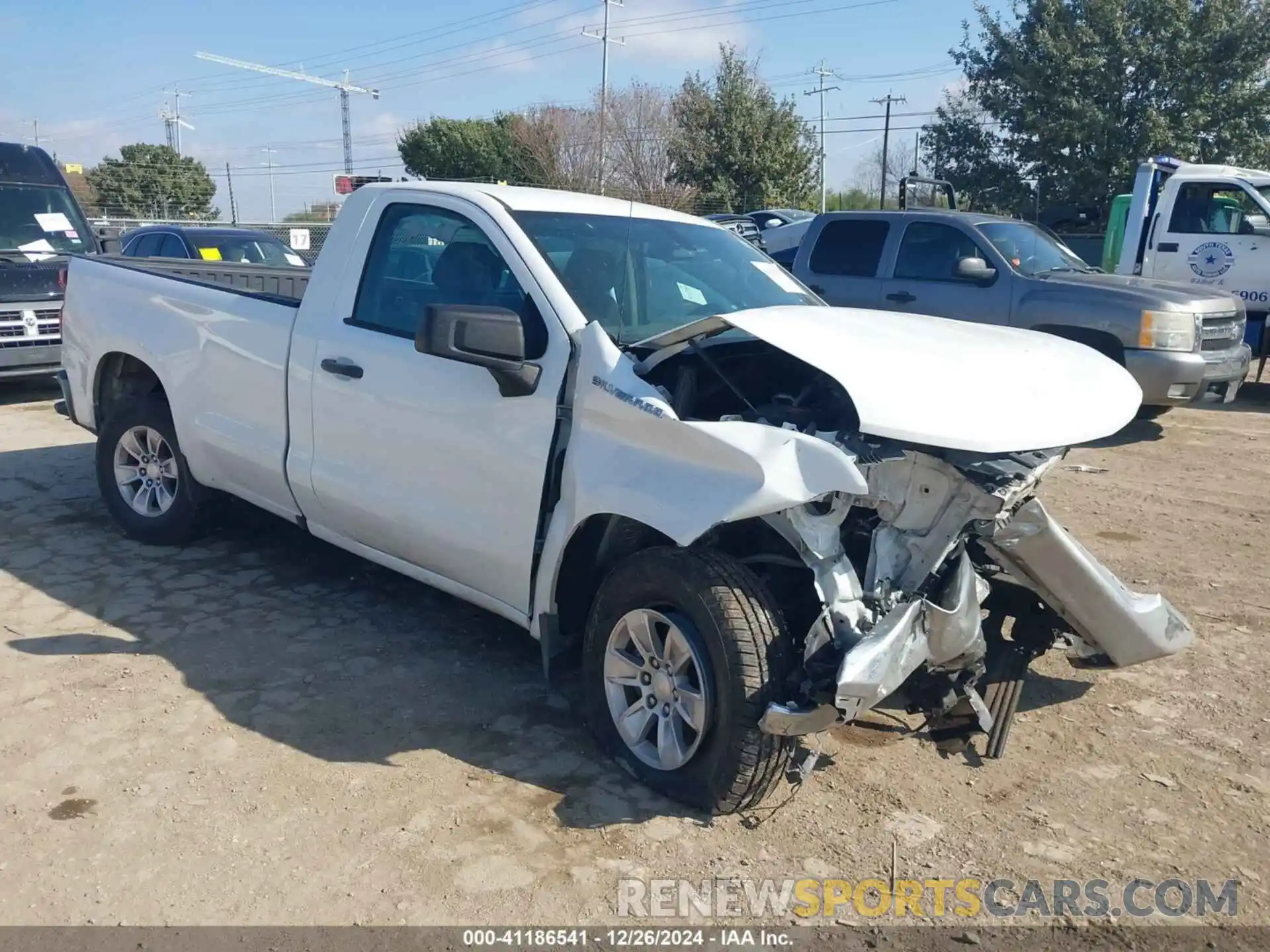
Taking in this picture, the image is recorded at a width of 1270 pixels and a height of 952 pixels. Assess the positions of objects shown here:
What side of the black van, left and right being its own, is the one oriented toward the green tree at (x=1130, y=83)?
left

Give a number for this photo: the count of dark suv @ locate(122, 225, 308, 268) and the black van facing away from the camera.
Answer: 0

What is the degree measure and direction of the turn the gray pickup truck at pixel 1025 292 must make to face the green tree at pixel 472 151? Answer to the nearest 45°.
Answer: approximately 180°

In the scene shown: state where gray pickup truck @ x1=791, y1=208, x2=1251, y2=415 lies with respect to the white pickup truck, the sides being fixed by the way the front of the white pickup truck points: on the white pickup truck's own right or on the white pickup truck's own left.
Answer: on the white pickup truck's own left

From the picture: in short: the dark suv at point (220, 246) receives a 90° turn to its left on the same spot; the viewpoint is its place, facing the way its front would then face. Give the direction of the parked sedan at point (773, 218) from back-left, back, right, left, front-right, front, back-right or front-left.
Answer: front

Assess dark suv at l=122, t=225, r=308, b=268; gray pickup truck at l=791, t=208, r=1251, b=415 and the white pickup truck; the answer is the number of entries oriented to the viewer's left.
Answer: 0

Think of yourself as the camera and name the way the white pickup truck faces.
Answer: facing the viewer and to the right of the viewer

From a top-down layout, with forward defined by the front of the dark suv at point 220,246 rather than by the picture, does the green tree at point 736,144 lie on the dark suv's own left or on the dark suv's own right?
on the dark suv's own left

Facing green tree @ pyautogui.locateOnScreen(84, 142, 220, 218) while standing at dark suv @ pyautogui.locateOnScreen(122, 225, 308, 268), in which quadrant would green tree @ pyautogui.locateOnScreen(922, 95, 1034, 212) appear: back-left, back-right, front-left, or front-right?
front-right

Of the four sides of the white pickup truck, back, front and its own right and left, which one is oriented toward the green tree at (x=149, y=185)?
back

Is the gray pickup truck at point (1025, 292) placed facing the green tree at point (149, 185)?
no

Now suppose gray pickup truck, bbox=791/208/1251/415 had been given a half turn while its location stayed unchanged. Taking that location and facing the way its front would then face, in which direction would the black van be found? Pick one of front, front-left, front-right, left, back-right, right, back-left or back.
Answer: front-left

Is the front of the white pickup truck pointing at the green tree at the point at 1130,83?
no

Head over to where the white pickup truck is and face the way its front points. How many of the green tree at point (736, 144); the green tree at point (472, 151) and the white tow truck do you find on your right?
0

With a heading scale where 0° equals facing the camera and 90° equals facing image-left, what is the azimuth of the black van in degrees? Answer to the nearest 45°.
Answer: approximately 0°

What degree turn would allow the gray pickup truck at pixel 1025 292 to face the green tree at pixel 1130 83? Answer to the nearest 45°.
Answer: approximately 135° to its left

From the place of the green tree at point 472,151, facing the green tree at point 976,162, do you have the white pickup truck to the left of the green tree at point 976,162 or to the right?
right
